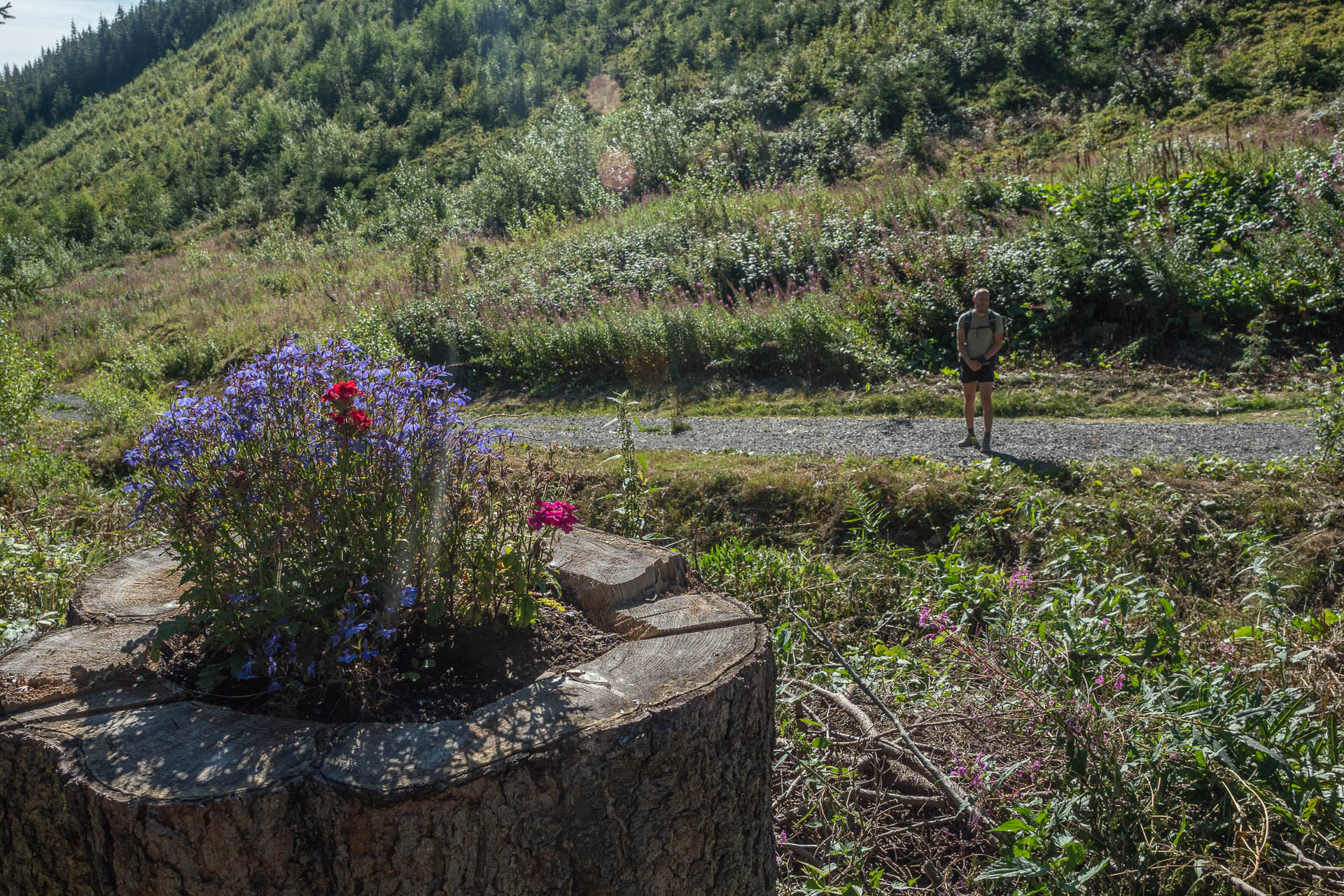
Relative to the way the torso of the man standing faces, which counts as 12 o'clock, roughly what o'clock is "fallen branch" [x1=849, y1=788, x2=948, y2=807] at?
The fallen branch is roughly at 12 o'clock from the man standing.

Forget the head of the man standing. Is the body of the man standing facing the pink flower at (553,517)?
yes

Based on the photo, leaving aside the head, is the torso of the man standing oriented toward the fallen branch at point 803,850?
yes

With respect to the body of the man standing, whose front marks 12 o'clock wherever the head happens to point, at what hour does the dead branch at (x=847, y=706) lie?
The dead branch is roughly at 12 o'clock from the man standing.

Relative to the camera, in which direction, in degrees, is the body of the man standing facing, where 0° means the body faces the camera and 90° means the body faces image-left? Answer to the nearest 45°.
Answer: approximately 0°
